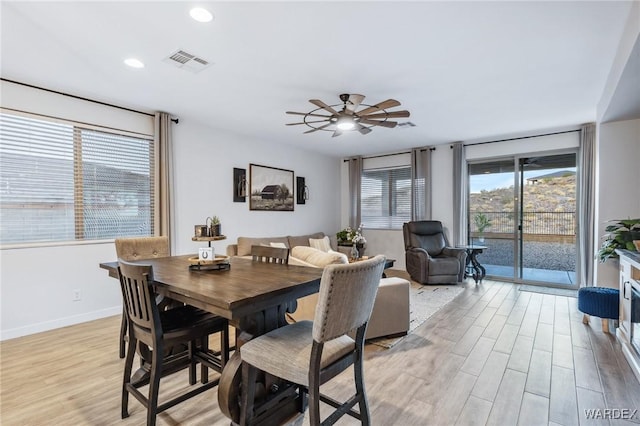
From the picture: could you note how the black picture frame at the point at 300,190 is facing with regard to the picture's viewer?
facing the viewer and to the right of the viewer

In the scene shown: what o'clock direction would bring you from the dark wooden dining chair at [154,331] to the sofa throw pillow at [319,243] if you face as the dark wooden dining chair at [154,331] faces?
The sofa throw pillow is roughly at 12 o'clock from the dark wooden dining chair.

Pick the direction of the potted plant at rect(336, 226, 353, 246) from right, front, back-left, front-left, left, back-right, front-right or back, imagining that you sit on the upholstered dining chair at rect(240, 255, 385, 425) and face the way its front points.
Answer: front-right

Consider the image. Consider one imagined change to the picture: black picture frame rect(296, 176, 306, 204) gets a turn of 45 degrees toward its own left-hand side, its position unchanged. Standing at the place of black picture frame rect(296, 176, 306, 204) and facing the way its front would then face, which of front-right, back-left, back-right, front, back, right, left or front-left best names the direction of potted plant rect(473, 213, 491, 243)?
front

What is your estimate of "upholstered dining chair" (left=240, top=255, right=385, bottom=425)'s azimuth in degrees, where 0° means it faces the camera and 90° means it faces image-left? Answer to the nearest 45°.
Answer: approximately 135°

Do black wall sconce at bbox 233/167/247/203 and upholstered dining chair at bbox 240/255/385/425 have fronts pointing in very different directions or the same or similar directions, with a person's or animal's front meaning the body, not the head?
very different directions

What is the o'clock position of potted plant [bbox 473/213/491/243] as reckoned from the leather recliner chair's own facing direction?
The potted plant is roughly at 9 o'clock from the leather recliner chair.

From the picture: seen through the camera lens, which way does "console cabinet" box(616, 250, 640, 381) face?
facing to the left of the viewer
